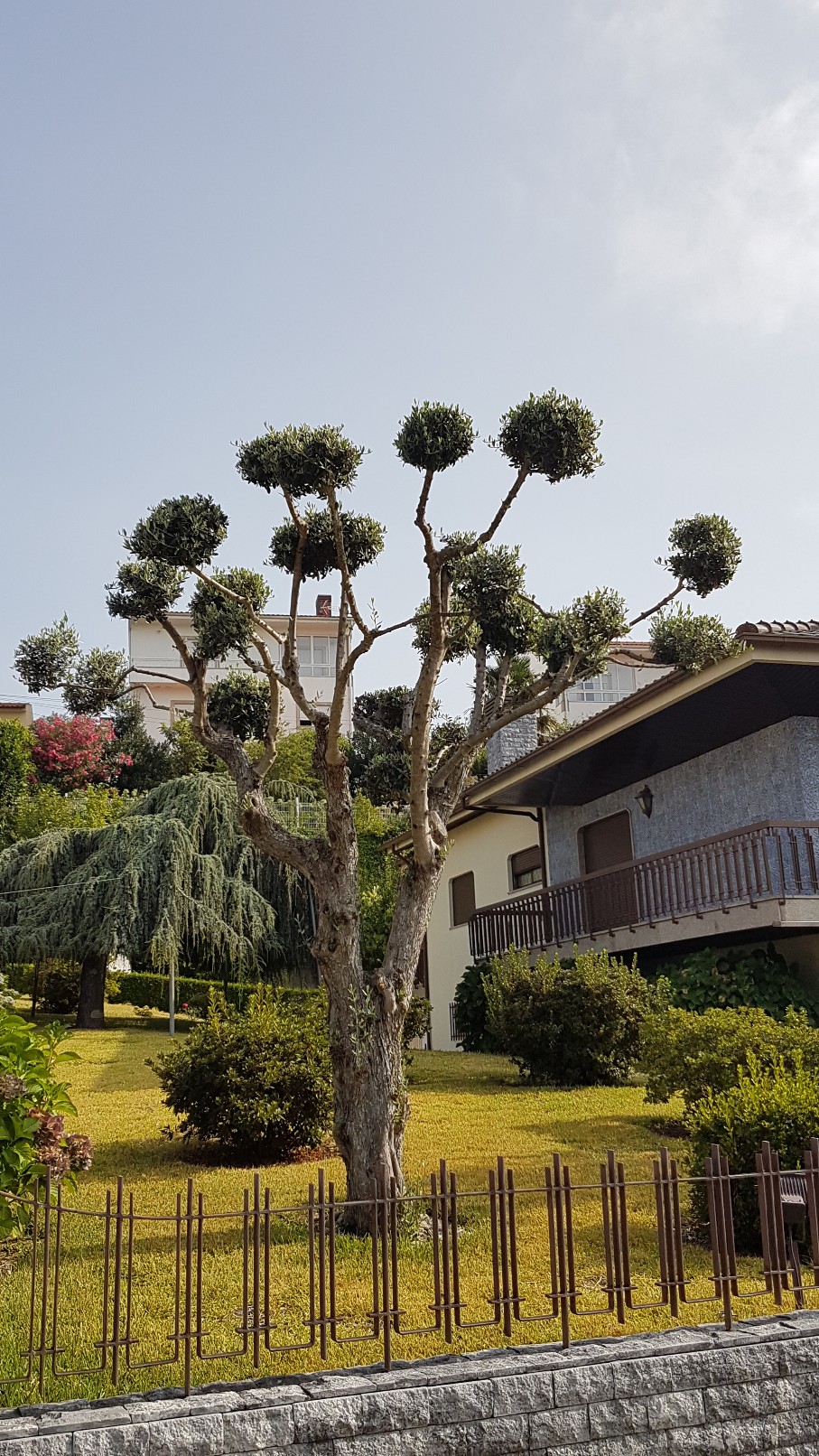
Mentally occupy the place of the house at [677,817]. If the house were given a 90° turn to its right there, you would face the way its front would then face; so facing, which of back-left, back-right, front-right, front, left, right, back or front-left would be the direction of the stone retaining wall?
back-left

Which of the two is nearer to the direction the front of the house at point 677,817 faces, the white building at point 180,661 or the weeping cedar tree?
the weeping cedar tree

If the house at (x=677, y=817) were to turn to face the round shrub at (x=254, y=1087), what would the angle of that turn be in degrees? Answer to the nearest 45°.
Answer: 0° — it already faces it

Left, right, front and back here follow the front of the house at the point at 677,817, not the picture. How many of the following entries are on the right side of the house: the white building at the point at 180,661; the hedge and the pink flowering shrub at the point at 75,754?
3

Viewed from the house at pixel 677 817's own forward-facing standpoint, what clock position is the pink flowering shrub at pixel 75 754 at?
The pink flowering shrub is roughly at 3 o'clock from the house.

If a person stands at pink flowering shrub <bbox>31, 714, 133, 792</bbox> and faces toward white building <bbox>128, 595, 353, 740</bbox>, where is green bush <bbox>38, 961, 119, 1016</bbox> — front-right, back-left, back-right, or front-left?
back-right

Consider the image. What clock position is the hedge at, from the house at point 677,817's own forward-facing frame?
The hedge is roughly at 3 o'clock from the house.

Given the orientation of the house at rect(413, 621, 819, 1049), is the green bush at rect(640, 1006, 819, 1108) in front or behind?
in front

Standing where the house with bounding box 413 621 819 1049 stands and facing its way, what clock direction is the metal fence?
The metal fence is roughly at 11 o'clock from the house.

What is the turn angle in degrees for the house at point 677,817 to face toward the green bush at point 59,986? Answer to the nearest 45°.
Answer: approximately 90° to its right

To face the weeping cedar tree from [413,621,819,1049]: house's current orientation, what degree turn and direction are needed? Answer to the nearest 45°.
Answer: approximately 90° to its right

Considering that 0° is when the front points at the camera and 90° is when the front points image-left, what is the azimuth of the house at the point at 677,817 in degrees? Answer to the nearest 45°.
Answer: approximately 45°

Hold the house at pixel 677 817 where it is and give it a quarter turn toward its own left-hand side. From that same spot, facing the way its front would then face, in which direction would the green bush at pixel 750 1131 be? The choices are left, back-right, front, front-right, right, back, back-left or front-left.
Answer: front-right

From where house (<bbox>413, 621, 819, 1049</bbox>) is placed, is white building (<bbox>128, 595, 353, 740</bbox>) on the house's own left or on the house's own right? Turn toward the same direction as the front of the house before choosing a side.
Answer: on the house's own right

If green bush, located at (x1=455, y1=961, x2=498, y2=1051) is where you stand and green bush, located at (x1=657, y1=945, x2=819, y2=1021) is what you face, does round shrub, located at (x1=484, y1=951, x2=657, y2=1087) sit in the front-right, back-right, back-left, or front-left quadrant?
front-right

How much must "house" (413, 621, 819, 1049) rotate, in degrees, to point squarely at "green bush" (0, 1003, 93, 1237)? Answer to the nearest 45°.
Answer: approximately 45° to its left
